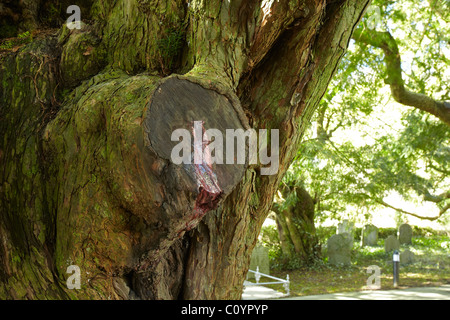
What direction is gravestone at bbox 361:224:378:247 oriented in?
toward the camera

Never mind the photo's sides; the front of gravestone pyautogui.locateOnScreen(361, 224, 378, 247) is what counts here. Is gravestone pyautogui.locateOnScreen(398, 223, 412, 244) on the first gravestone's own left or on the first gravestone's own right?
on the first gravestone's own left

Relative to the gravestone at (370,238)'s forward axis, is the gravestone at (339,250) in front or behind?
in front

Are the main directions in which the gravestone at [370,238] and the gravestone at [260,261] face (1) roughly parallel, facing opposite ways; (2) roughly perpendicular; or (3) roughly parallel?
roughly parallel

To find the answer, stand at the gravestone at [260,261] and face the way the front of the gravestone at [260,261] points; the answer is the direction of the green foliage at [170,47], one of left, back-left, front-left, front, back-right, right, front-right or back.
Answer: front

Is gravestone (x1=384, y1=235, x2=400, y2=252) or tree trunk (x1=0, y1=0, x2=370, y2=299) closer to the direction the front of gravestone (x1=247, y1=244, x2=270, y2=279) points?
the tree trunk

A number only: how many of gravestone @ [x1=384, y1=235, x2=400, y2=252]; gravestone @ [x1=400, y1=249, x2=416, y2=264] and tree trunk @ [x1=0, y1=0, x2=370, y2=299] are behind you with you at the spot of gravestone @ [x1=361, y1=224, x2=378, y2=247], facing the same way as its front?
0

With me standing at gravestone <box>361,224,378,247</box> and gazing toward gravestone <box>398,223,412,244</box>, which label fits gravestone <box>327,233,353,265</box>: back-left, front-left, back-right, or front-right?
back-right

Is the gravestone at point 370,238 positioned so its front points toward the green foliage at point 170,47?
yes

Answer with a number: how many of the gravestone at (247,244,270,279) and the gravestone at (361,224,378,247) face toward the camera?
2

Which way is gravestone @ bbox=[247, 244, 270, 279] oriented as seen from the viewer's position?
toward the camera
